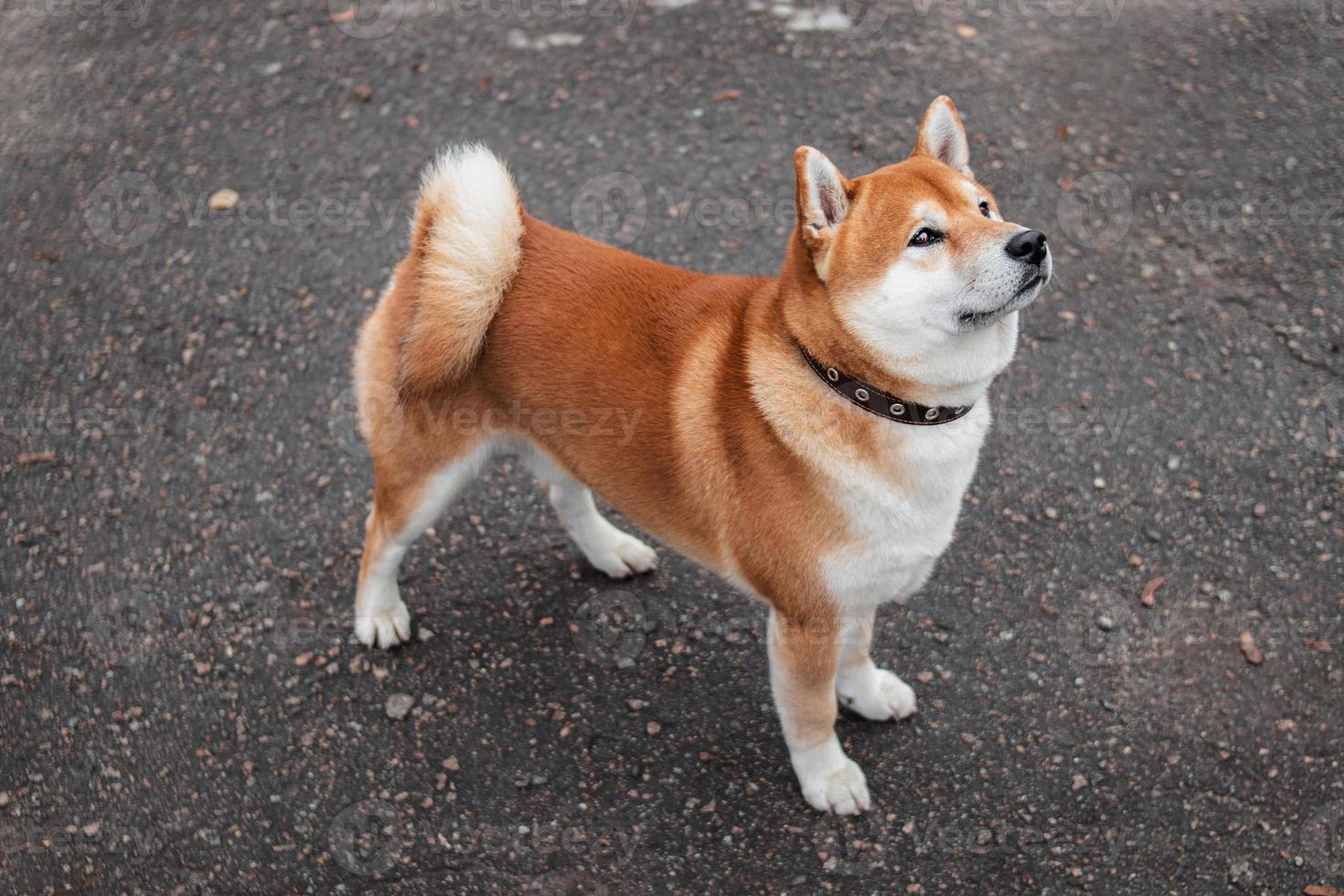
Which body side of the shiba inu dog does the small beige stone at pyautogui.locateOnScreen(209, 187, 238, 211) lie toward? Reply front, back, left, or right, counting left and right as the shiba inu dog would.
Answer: back

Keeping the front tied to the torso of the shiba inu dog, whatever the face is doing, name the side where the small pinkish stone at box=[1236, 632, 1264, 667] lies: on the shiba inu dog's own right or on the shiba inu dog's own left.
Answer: on the shiba inu dog's own left

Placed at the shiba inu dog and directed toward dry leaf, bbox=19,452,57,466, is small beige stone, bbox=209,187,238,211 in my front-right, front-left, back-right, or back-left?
front-right

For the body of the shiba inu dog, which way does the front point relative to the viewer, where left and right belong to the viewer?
facing the viewer and to the right of the viewer

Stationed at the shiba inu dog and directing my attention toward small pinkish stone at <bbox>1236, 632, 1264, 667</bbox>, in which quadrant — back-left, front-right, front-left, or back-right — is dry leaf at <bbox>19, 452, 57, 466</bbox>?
back-left

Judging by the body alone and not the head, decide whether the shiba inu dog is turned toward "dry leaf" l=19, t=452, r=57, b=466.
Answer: no

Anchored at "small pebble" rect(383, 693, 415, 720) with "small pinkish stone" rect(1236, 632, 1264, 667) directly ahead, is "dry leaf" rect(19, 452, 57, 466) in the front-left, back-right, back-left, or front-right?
back-left

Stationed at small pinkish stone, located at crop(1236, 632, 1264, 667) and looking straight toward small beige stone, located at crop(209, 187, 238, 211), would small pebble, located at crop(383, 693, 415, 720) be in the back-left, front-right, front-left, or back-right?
front-left
